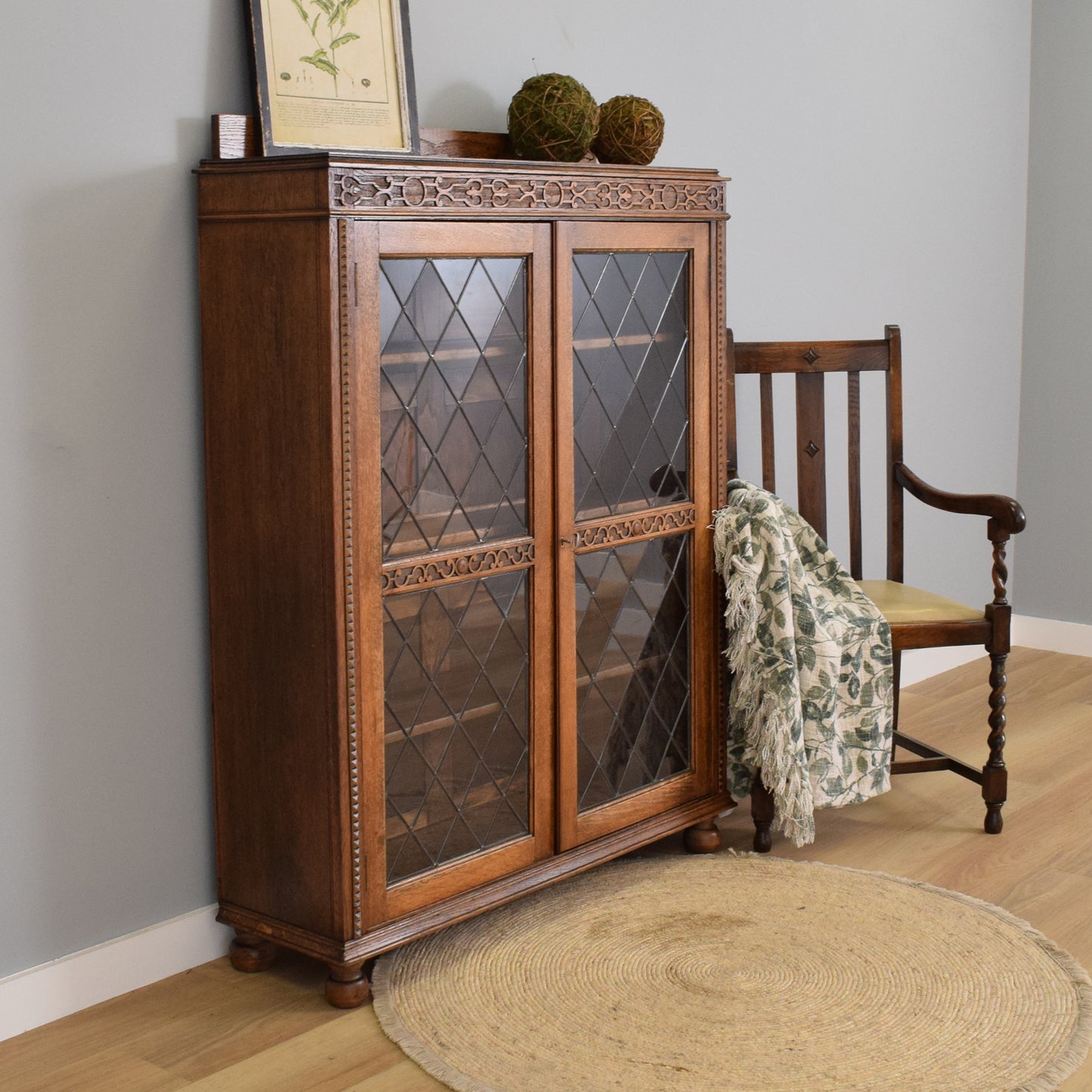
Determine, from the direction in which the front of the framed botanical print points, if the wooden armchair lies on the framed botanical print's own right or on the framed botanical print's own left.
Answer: on the framed botanical print's own left

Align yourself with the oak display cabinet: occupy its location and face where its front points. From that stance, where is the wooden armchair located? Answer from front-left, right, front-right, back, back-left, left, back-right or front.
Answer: left

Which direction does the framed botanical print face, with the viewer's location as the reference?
facing the viewer and to the right of the viewer
